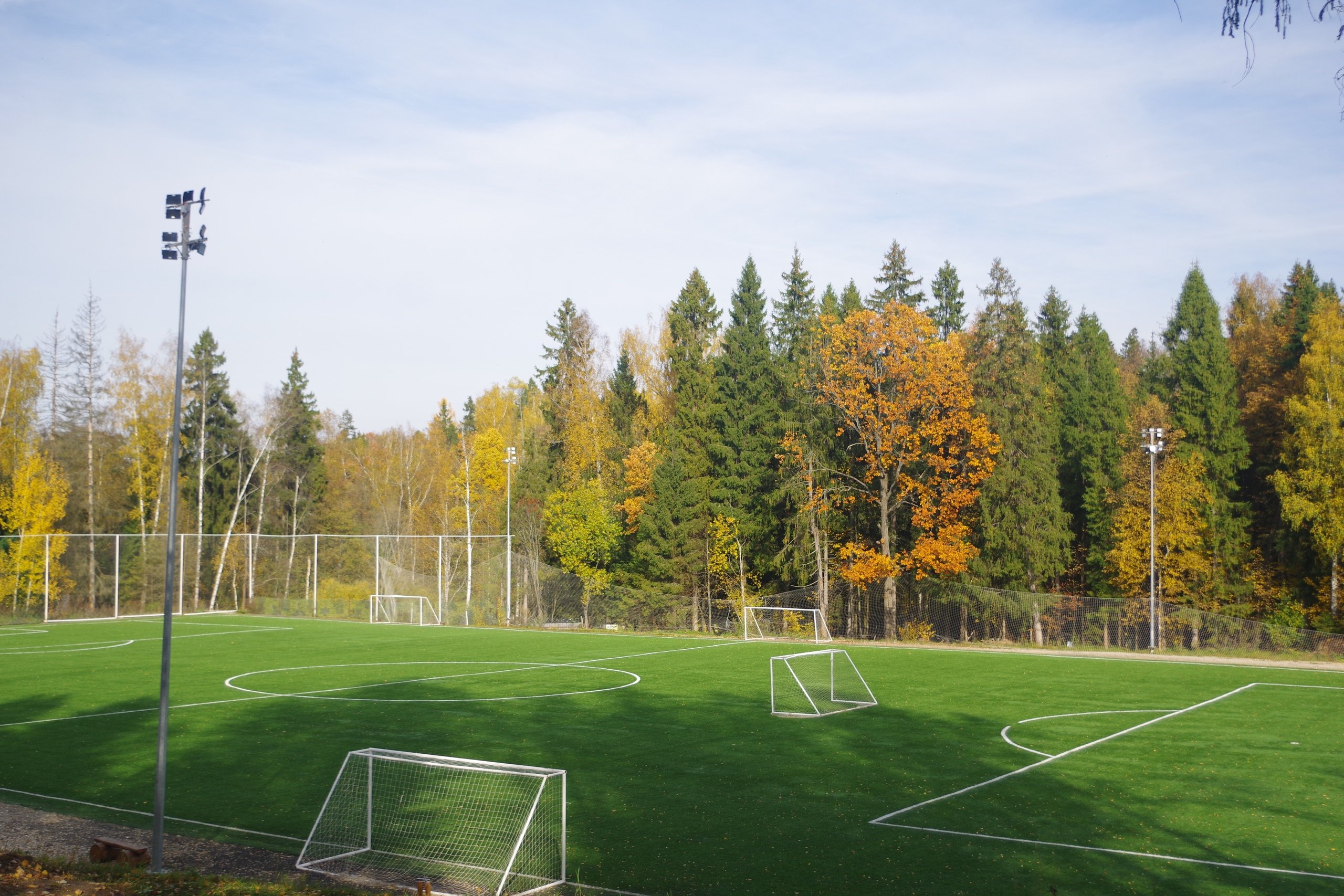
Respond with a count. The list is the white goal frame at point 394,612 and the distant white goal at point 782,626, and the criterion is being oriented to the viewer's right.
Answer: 0

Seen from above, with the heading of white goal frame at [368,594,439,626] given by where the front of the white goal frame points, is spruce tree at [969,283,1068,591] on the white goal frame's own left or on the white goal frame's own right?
on the white goal frame's own left

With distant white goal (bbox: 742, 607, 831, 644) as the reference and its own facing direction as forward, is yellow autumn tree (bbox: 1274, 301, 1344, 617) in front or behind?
behind

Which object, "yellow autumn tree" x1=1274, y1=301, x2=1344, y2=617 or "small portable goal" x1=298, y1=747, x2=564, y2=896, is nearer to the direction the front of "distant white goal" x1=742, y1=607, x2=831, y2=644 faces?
the small portable goal

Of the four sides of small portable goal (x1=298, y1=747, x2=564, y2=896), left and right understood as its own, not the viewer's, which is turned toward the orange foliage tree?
front

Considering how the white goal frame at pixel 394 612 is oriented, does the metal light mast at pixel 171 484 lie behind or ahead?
ahead

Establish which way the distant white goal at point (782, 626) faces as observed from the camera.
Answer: facing the viewer and to the left of the viewer

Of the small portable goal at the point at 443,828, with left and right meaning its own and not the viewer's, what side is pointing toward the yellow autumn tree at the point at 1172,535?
front

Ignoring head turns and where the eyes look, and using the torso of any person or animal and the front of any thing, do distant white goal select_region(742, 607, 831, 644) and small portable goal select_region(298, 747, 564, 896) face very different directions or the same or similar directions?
very different directions

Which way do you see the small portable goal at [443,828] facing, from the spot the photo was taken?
facing away from the viewer and to the right of the viewer

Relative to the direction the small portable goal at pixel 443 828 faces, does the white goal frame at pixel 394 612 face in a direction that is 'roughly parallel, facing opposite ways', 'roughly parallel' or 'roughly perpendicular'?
roughly parallel, facing opposite ways

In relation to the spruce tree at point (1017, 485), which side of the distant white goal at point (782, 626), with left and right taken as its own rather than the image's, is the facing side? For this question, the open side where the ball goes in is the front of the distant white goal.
back

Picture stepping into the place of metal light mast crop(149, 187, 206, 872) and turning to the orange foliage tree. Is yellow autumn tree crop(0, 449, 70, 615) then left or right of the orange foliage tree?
left

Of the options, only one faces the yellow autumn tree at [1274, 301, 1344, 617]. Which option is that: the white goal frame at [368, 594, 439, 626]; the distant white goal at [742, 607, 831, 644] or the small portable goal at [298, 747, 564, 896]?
the small portable goal
